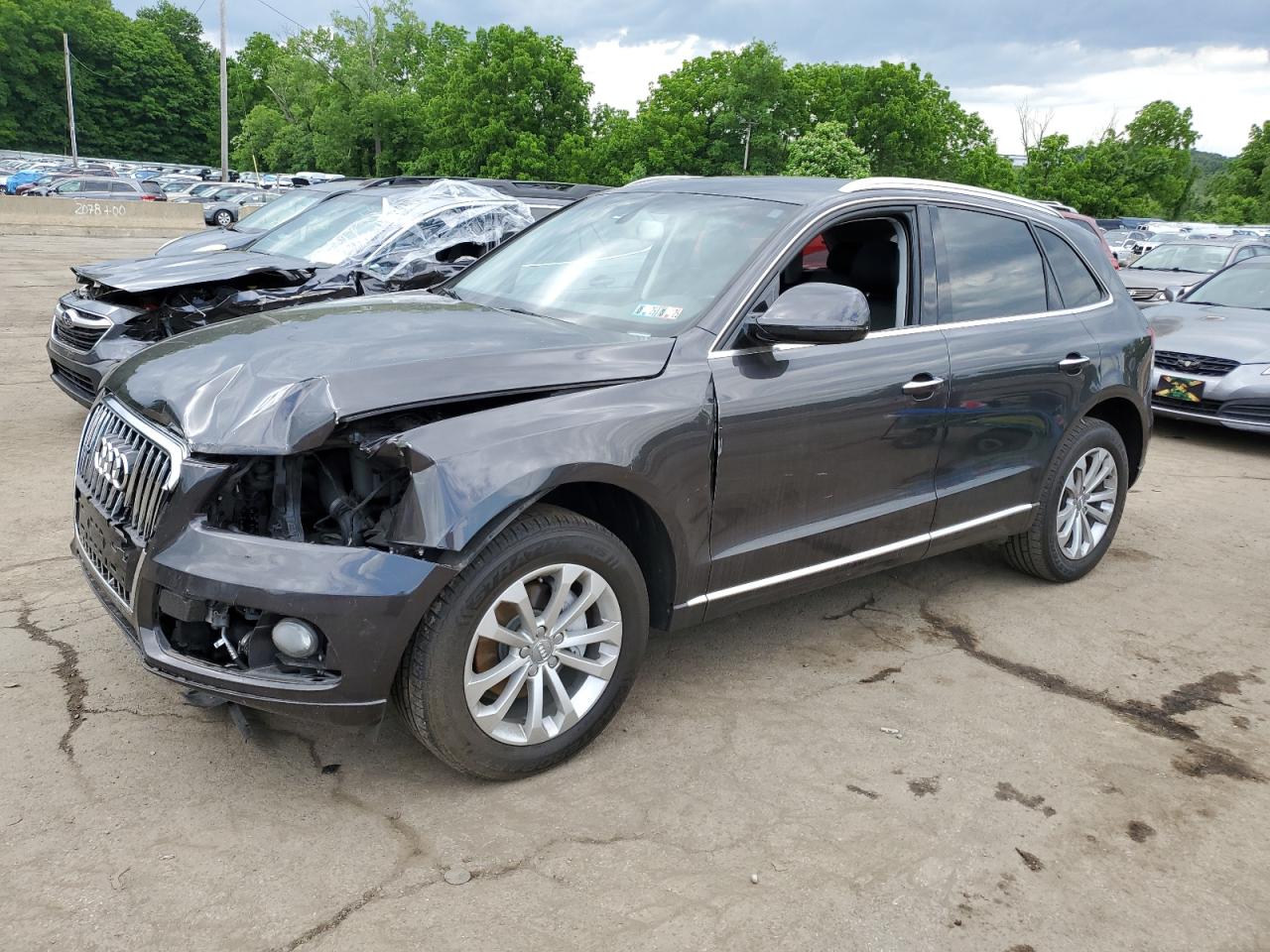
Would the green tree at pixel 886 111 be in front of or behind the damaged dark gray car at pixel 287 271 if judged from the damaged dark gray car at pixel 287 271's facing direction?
behind

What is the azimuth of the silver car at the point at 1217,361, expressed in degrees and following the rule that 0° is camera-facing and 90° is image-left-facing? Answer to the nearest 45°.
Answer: approximately 45°

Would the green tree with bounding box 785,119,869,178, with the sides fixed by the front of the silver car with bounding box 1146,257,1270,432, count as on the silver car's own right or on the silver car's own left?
on the silver car's own right

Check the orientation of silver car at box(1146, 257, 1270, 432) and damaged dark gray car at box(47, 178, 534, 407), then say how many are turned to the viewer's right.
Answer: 0

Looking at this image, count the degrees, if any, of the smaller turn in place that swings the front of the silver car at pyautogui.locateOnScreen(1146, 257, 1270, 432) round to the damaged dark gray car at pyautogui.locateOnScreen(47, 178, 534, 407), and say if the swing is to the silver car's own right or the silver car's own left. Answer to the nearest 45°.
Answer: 0° — it already faces it

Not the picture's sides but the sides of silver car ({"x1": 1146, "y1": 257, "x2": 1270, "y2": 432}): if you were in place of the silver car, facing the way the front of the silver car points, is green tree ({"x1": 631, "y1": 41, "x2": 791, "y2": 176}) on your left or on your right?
on your right

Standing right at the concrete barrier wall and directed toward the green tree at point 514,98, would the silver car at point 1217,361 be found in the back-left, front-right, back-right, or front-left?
back-right

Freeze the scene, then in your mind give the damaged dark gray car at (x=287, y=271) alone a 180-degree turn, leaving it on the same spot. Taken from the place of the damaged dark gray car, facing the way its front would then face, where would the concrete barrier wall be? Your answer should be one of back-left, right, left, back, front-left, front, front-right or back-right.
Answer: front-left

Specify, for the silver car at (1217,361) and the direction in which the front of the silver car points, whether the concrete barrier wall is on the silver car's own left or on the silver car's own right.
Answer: on the silver car's own right

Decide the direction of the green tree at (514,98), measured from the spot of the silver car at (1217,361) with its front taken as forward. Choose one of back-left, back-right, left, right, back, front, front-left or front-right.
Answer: right

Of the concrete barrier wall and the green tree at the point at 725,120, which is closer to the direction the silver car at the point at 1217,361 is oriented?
the concrete barrier wall

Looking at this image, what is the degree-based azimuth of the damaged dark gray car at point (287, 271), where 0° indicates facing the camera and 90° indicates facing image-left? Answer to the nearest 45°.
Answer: approximately 45°
